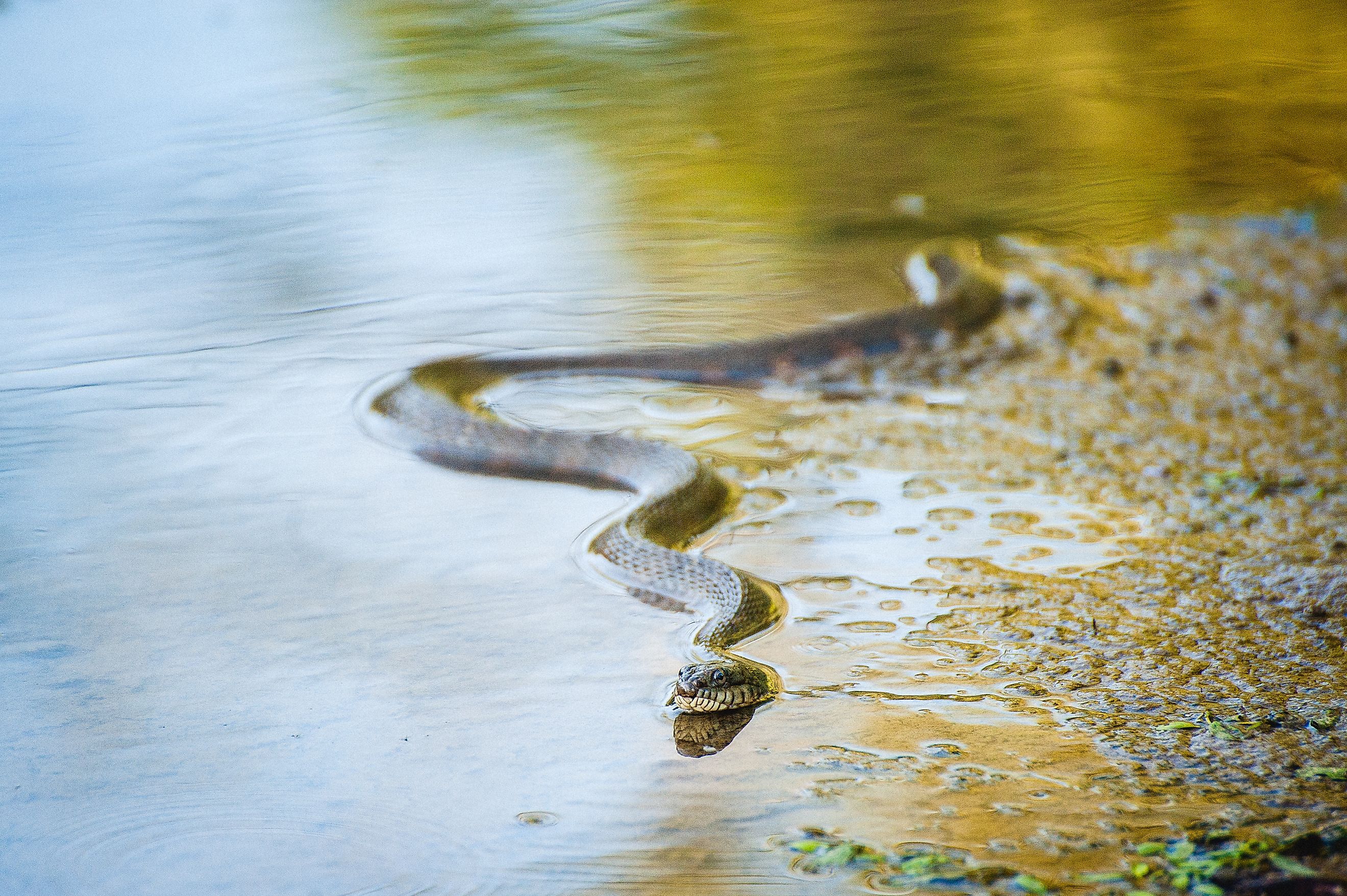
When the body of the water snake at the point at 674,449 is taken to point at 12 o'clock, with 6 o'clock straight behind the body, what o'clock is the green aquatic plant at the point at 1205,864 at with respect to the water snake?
The green aquatic plant is roughly at 10 o'clock from the water snake.

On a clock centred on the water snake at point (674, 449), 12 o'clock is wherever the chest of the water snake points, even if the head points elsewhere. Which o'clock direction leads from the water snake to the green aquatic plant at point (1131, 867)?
The green aquatic plant is roughly at 10 o'clock from the water snake.

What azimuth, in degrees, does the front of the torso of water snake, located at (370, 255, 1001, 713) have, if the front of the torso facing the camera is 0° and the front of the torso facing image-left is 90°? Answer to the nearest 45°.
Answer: approximately 45°
